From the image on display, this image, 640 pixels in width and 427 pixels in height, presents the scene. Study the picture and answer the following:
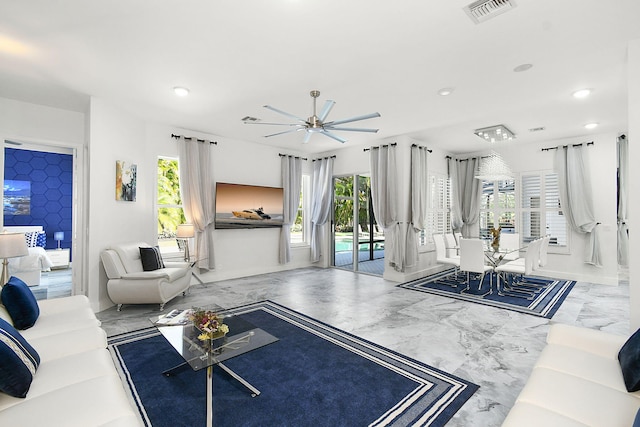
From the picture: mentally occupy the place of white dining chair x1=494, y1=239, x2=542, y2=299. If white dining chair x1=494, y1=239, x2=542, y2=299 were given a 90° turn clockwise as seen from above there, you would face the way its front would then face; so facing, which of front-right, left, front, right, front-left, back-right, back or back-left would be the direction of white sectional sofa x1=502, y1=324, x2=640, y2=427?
back-right

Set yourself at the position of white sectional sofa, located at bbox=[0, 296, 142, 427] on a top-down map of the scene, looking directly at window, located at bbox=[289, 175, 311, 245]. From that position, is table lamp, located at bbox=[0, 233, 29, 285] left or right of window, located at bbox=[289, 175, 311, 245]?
left

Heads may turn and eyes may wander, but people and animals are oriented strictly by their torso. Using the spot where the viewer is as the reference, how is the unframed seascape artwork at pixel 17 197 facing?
facing the viewer

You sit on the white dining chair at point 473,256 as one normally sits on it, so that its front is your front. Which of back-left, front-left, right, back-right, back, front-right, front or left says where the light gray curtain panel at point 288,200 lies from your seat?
back-left

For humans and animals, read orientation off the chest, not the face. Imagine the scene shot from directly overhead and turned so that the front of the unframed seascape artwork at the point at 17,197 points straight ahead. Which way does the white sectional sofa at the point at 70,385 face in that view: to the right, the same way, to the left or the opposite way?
to the left

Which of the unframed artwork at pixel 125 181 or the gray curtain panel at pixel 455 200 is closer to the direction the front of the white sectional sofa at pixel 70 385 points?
the gray curtain panel

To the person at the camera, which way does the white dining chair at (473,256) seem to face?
facing away from the viewer and to the right of the viewer

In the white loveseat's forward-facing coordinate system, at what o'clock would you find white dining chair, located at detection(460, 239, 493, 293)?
The white dining chair is roughly at 11 o'clock from the white loveseat.

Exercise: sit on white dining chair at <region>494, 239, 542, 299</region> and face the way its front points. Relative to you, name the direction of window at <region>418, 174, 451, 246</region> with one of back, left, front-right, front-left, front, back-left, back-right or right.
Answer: front

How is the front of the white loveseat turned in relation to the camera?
facing the viewer and to the right of the viewer

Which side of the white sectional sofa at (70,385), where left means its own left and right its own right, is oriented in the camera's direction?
right

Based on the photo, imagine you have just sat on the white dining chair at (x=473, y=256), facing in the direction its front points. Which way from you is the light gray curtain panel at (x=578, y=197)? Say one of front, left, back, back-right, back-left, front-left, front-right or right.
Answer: front

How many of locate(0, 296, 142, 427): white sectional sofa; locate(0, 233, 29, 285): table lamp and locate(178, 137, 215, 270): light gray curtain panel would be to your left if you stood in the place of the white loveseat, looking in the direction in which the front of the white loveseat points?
1

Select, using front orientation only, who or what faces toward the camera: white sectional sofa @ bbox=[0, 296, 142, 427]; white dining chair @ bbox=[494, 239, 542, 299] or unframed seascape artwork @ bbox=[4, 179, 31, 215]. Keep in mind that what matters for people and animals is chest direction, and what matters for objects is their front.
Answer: the unframed seascape artwork

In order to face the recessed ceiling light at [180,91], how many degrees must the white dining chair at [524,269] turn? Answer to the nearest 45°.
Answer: approximately 90° to its left

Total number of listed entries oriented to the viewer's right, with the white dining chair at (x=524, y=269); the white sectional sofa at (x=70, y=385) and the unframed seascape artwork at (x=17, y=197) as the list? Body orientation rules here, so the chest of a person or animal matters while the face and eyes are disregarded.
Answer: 1

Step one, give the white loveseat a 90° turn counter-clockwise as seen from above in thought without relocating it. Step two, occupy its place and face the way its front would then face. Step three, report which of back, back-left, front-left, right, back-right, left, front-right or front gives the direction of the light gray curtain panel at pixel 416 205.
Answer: front-right

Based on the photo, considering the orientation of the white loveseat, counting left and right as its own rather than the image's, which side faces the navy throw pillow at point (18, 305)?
right

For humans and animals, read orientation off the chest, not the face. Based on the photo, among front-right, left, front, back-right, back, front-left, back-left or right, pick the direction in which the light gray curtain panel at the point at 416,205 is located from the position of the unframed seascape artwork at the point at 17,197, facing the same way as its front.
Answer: front-left

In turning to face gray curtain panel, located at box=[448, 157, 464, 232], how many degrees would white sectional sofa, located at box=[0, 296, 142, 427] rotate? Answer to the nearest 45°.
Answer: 0° — it already faces it
